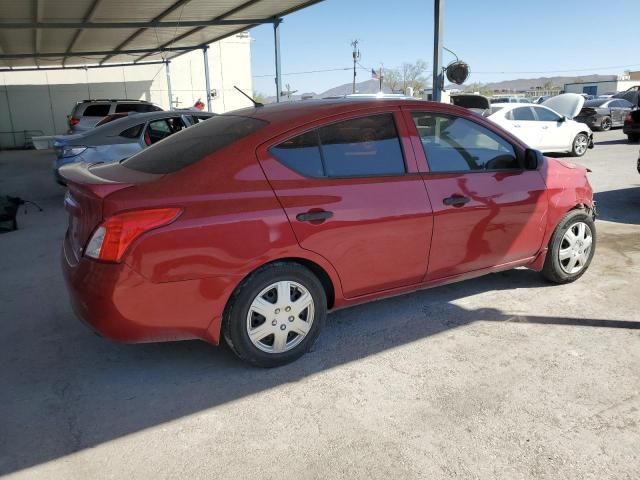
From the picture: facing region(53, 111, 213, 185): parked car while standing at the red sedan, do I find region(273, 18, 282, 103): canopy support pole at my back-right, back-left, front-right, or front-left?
front-right

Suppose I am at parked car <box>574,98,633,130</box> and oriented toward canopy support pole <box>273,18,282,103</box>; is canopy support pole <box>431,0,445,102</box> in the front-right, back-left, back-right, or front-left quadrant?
front-left

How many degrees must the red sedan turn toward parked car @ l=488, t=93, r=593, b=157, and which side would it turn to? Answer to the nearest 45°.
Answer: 0° — it already faces it

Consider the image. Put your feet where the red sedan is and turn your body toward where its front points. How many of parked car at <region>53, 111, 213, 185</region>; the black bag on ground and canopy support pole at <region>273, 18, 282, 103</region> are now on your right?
0

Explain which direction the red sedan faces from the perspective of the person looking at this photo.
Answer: facing away from the viewer and to the right of the viewer

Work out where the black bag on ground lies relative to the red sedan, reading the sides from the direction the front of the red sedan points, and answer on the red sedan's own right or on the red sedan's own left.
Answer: on the red sedan's own left

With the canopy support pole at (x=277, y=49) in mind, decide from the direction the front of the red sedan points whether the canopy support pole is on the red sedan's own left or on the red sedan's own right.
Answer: on the red sedan's own left

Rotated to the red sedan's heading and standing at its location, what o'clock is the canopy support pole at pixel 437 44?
The canopy support pole is roughly at 11 o'clock from the red sedan.

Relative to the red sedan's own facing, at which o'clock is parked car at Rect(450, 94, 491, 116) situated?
The parked car is roughly at 11 o'clock from the red sedan.

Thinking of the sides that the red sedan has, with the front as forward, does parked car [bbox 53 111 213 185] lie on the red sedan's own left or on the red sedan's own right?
on the red sedan's own left

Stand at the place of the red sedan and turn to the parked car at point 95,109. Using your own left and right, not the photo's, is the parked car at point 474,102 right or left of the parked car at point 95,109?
right

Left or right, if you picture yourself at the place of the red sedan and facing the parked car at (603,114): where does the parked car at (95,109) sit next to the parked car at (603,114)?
left

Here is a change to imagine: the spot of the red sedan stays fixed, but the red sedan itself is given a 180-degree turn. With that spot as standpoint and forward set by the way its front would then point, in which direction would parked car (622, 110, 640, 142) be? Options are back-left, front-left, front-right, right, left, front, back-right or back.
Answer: back

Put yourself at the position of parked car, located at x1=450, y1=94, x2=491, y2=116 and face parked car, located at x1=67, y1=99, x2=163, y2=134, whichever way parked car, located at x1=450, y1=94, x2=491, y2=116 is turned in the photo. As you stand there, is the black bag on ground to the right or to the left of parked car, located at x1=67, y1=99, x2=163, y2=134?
left

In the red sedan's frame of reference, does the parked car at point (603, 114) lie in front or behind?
in front
